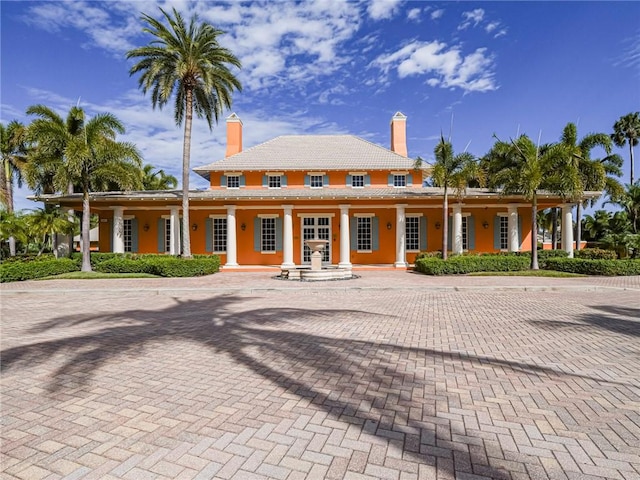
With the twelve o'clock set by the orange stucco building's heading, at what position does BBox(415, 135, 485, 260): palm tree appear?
The palm tree is roughly at 10 o'clock from the orange stucco building.

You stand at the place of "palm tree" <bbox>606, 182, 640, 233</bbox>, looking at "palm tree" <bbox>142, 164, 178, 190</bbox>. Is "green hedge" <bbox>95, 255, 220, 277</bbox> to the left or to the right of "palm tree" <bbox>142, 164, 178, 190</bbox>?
left

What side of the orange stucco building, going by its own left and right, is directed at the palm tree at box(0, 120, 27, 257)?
right

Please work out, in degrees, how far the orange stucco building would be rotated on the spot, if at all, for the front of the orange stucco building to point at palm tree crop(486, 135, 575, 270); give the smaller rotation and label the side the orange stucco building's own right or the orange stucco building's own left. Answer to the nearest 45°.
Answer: approximately 45° to the orange stucco building's own left

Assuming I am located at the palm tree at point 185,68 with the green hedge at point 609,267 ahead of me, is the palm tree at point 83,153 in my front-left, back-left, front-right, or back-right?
back-right

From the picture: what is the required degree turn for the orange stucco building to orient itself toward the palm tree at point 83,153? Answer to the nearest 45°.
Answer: approximately 90° to its right

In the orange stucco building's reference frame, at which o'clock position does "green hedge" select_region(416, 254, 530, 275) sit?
The green hedge is roughly at 10 o'clock from the orange stucco building.

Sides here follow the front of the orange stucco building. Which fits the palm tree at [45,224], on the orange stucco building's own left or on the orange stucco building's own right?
on the orange stucco building's own right

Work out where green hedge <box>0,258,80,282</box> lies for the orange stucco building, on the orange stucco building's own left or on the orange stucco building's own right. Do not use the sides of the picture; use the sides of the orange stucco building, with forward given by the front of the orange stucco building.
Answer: on the orange stucco building's own right

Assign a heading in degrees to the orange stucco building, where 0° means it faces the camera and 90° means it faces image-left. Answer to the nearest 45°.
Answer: approximately 0°

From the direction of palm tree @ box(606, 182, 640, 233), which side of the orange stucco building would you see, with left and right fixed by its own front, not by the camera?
left
